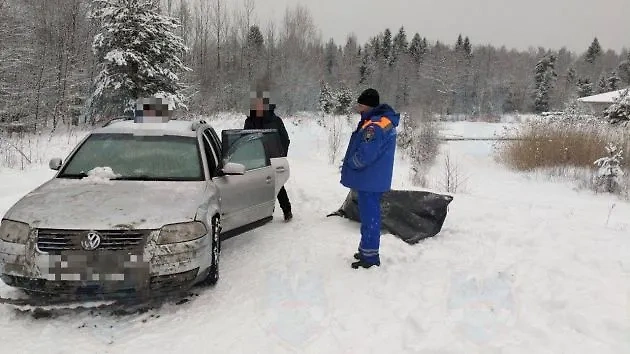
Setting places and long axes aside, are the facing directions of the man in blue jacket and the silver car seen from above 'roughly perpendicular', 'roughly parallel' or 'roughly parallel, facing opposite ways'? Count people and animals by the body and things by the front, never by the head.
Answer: roughly perpendicular

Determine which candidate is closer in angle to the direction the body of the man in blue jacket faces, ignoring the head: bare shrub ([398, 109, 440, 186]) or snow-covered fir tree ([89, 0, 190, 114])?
the snow-covered fir tree

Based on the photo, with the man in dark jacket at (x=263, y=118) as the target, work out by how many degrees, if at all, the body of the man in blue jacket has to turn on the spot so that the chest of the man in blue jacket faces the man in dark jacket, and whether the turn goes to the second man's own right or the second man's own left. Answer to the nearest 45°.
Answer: approximately 45° to the second man's own right

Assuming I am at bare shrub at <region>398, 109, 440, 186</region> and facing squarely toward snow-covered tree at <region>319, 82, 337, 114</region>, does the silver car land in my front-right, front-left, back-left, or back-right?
back-left

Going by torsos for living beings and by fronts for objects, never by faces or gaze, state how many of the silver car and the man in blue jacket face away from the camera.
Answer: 0

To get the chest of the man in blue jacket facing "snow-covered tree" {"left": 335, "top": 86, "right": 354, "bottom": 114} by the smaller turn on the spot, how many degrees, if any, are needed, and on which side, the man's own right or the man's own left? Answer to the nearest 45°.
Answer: approximately 90° to the man's own right

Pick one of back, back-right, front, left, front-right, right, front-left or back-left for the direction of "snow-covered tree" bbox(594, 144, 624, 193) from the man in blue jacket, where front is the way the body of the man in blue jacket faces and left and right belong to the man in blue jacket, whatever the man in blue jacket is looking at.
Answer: back-right

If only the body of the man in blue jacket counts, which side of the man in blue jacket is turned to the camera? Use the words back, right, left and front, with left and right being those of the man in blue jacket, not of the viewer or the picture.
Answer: left

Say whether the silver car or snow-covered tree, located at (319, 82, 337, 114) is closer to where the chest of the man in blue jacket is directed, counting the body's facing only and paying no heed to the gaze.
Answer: the silver car

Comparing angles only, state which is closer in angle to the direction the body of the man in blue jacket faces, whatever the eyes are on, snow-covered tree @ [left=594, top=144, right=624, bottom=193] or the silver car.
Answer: the silver car

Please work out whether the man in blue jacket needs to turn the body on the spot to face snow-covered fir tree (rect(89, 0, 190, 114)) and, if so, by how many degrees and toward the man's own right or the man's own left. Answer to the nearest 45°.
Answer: approximately 45° to the man's own right

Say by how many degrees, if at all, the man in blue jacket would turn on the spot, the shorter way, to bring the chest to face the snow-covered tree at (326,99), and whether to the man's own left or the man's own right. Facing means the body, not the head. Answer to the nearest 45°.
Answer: approximately 90° to the man's own right

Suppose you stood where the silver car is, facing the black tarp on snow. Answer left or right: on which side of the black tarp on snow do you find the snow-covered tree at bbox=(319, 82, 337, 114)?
left

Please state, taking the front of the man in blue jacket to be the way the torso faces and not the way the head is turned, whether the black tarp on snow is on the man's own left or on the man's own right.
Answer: on the man's own right

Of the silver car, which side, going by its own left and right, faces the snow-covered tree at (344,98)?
back

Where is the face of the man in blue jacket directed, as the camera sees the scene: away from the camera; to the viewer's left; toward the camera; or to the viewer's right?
to the viewer's left
